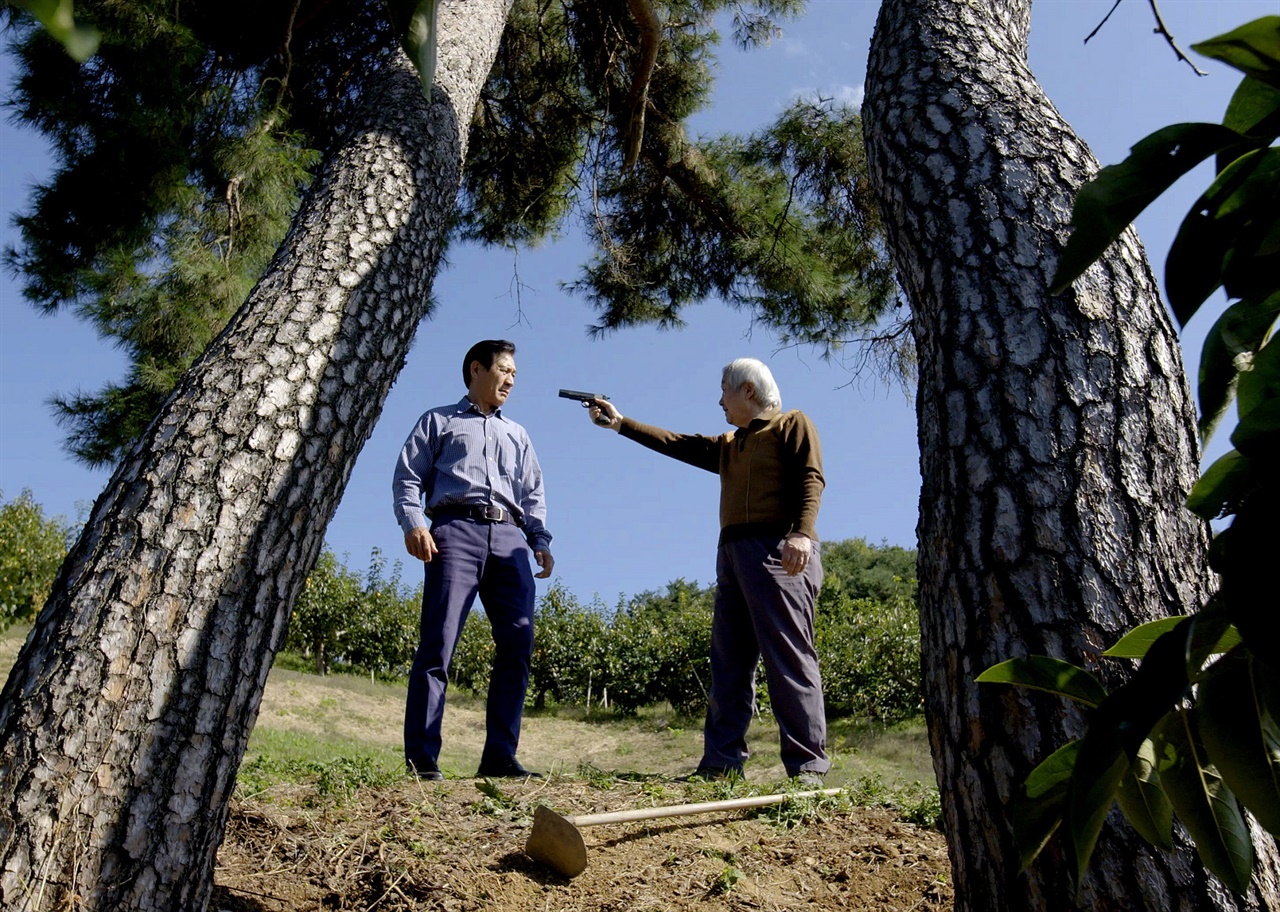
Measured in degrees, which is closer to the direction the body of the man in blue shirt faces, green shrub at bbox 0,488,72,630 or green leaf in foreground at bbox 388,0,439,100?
the green leaf in foreground

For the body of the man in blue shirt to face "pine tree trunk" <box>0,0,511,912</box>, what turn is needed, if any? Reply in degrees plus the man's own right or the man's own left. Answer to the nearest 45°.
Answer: approximately 45° to the man's own right

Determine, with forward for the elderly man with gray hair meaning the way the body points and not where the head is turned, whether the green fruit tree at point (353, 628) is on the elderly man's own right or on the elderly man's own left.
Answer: on the elderly man's own right

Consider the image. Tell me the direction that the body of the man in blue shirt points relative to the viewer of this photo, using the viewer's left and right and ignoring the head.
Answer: facing the viewer and to the right of the viewer

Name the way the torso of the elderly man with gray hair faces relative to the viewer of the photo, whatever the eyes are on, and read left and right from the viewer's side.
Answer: facing the viewer and to the left of the viewer

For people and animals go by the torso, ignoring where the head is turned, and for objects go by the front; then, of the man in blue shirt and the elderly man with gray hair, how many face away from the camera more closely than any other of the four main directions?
0

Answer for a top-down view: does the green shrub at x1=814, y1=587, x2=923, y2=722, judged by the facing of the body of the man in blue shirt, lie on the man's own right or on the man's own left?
on the man's own left

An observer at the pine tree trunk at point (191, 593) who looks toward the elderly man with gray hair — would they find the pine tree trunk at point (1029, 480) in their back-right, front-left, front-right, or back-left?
front-right

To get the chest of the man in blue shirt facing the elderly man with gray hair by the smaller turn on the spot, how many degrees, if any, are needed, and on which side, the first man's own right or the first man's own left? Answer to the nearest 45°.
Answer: approximately 45° to the first man's own left

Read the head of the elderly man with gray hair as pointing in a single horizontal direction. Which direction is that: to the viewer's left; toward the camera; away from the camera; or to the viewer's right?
to the viewer's left

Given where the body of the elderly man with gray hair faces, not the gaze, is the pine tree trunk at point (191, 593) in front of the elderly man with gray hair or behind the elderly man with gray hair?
in front

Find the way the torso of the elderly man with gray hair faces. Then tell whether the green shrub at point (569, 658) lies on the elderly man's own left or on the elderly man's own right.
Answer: on the elderly man's own right

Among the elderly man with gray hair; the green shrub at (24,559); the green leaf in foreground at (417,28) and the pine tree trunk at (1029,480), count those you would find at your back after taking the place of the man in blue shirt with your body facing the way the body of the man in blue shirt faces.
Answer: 1

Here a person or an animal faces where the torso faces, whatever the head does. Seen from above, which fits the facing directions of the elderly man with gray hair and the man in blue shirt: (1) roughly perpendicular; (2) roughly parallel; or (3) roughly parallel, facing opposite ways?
roughly perpendicular

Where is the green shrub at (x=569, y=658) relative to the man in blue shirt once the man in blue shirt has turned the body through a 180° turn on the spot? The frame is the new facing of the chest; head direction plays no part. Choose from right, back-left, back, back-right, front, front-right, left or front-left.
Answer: front-right
